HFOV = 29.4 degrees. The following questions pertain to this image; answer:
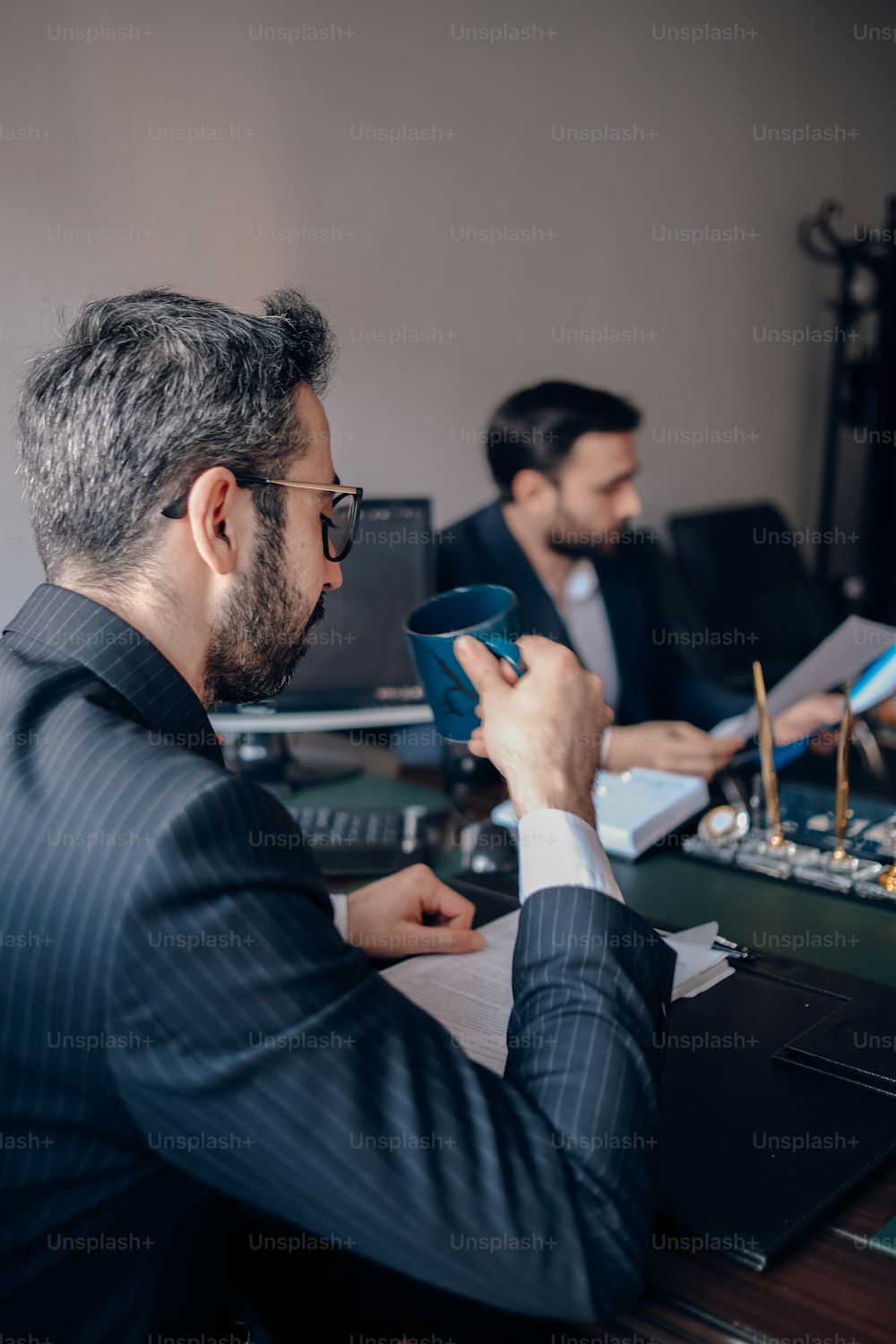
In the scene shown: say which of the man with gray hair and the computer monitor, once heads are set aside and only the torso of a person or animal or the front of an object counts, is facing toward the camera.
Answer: the computer monitor

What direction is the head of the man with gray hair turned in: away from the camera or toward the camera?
away from the camera

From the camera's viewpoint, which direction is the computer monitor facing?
toward the camera

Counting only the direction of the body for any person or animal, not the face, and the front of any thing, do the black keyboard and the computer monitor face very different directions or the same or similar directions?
same or similar directions

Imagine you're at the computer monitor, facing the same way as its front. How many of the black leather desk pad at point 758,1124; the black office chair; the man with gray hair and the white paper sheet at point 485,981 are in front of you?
3

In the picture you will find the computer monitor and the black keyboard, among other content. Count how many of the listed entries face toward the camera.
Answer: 2

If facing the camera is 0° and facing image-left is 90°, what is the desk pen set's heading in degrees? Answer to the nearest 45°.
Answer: approximately 45°

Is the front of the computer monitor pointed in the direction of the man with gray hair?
yes

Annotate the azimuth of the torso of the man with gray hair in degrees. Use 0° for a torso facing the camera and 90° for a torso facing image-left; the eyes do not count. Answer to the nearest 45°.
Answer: approximately 225°

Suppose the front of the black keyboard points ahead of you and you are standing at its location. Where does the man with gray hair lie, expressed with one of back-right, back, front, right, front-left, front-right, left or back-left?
front

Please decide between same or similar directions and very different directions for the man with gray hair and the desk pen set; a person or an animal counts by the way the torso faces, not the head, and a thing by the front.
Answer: very different directions

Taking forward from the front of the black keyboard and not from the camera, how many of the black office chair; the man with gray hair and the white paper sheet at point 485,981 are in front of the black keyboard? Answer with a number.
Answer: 2

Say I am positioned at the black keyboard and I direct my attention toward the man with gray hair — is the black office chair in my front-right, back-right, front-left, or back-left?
back-left

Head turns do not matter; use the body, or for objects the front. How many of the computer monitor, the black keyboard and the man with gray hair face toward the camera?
2

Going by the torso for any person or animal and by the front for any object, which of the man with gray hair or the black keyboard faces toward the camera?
the black keyboard

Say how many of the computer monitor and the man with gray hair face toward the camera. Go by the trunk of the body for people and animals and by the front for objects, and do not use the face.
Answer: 1
